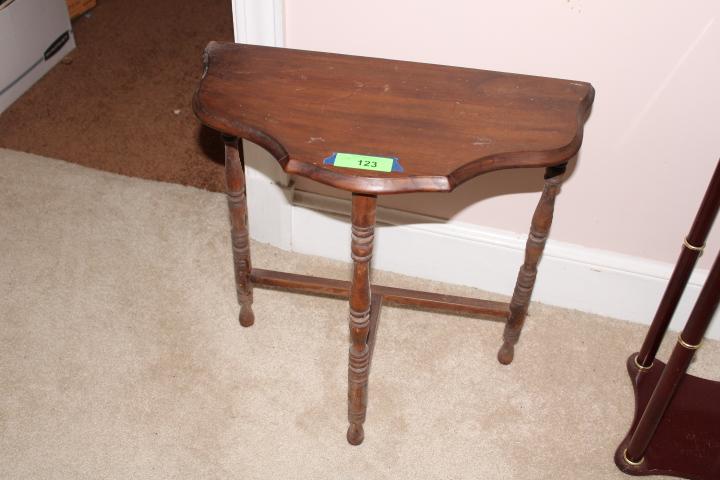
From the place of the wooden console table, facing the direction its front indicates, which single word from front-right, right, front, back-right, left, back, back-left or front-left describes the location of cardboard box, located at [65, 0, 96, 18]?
back-right

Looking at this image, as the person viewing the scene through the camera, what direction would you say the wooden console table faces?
facing the viewer

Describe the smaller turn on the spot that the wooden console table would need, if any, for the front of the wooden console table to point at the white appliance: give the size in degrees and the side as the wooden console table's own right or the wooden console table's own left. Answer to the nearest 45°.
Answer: approximately 135° to the wooden console table's own right
